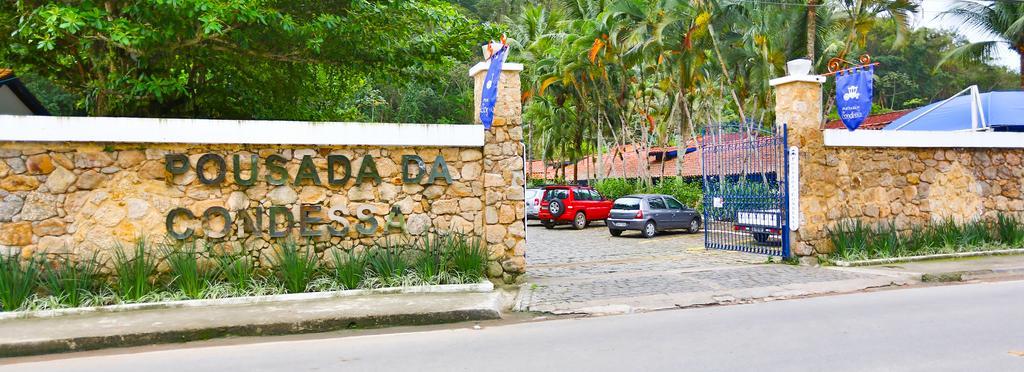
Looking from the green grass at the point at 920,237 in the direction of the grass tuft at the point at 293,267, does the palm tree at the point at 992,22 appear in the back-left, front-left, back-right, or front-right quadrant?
back-right

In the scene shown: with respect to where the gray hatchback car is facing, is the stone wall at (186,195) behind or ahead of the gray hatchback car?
behind

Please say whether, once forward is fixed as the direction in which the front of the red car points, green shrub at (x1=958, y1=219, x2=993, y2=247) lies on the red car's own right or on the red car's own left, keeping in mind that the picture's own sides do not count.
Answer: on the red car's own right

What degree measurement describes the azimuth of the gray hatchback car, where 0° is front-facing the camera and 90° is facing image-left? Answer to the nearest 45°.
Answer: approximately 225°

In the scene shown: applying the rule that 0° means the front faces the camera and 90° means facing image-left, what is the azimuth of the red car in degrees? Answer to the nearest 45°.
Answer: approximately 225°

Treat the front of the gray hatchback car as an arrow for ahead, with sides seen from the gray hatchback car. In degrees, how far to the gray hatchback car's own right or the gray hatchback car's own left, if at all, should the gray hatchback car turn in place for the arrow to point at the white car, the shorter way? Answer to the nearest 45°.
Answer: approximately 90° to the gray hatchback car's own left

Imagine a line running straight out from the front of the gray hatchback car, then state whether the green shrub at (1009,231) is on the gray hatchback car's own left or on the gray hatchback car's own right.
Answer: on the gray hatchback car's own right

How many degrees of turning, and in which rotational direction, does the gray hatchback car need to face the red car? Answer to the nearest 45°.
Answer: approximately 90° to its left

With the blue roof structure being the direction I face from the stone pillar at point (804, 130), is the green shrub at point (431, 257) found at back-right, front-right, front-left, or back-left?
back-left

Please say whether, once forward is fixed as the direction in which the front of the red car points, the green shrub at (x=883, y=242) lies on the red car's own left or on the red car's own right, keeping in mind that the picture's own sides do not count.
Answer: on the red car's own right
